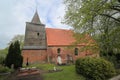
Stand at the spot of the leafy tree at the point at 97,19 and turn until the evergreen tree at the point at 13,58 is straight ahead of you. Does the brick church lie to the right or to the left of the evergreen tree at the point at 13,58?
right

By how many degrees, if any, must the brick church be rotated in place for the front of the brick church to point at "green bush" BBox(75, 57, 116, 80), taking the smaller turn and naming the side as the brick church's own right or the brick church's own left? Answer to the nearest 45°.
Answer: approximately 90° to the brick church's own left

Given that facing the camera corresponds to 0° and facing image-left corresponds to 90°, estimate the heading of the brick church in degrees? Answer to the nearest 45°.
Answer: approximately 90°
